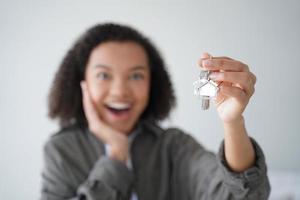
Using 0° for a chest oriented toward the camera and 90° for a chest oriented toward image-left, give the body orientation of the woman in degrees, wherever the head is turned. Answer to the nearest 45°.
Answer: approximately 0°
